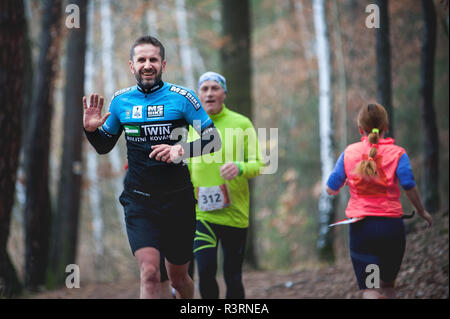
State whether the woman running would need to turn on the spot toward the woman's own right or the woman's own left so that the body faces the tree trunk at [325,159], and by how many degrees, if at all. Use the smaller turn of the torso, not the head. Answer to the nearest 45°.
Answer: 0° — they already face it

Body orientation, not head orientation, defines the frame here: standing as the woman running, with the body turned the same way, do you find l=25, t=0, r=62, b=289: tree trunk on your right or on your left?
on your left

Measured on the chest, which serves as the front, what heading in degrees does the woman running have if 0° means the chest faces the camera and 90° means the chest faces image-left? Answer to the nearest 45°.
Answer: approximately 180°
